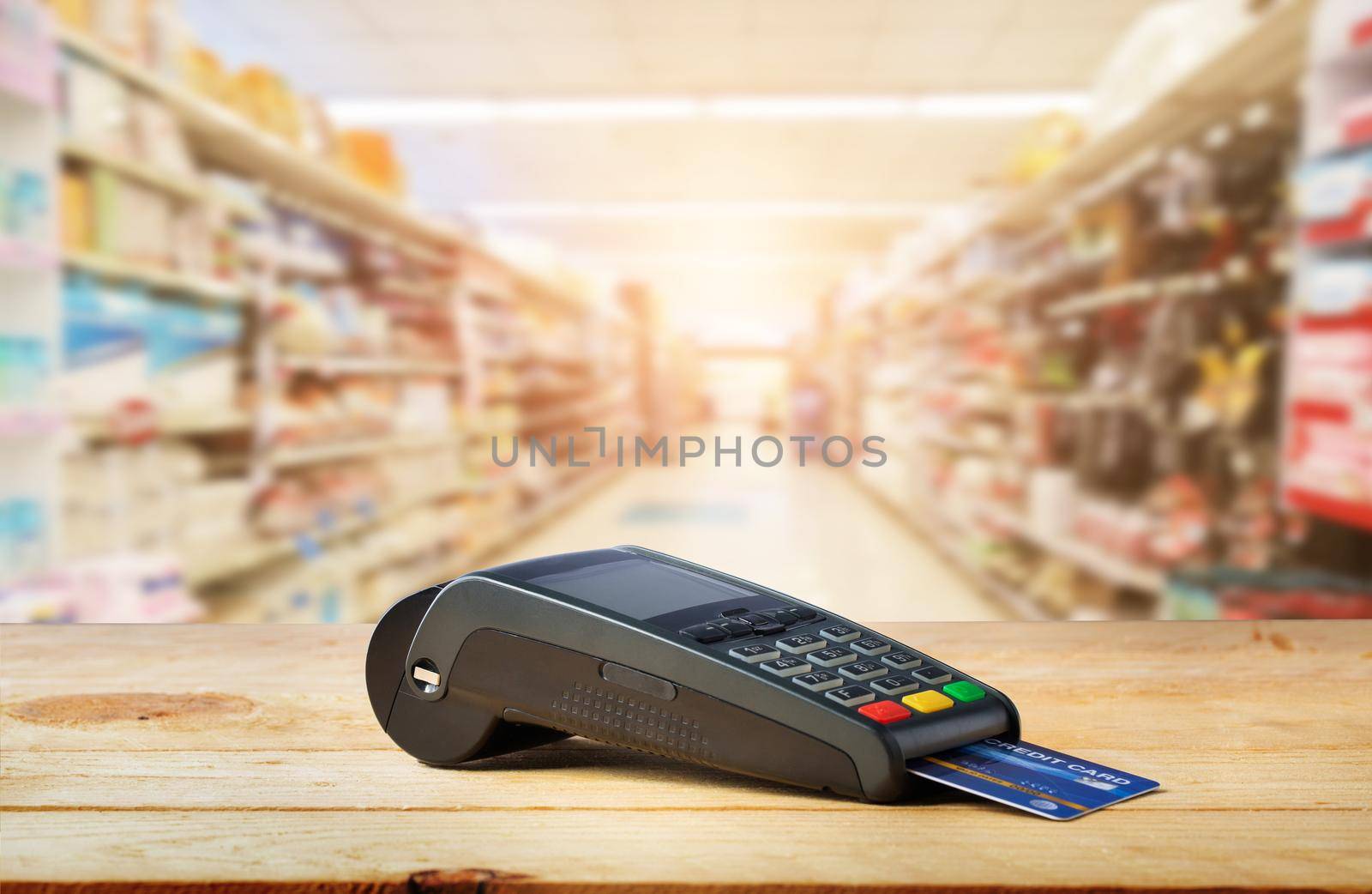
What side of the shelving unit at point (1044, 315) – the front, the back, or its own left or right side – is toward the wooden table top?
left

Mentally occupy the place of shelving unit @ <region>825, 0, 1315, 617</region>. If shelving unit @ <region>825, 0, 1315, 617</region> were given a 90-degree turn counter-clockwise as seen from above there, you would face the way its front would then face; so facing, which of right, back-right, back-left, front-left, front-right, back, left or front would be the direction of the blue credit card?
front

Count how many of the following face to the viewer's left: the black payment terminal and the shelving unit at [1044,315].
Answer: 1

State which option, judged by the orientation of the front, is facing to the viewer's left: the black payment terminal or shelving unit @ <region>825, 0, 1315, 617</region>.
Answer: the shelving unit

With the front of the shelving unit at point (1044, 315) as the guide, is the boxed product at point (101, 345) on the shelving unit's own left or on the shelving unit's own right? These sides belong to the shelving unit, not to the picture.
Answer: on the shelving unit's own left

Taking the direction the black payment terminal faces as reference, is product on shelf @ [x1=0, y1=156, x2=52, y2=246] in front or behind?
behind

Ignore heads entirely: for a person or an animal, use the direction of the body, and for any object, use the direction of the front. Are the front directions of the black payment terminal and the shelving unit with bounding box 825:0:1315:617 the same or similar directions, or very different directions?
very different directions

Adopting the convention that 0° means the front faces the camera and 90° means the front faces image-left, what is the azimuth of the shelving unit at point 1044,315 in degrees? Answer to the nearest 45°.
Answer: approximately 90°

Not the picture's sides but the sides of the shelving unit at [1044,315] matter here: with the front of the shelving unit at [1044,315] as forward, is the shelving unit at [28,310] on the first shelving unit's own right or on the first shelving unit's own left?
on the first shelving unit's own left

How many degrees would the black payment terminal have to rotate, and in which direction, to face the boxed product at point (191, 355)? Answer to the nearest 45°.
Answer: approximately 180°

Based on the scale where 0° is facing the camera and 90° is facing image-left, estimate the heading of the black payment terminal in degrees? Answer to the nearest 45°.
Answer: approximately 315°
